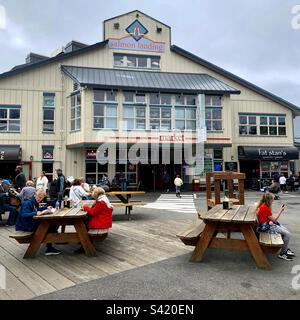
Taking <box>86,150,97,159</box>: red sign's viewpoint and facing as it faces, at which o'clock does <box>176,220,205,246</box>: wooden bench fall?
The wooden bench is roughly at 12 o'clock from the red sign.

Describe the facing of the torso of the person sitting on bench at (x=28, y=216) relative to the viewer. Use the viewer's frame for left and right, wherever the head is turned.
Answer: facing to the right of the viewer

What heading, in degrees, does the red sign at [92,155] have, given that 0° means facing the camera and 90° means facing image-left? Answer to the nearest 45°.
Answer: approximately 0°

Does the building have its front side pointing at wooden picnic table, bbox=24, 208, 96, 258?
yes

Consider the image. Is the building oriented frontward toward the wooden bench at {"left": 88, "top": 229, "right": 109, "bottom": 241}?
yes

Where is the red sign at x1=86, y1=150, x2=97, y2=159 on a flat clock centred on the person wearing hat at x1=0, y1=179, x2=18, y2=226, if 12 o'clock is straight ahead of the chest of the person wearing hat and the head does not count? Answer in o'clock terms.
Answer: The red sign is roughly at 10 o'clock from the person wearing hat.

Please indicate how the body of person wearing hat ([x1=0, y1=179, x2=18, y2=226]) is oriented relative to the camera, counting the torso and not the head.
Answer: to the viewer's right

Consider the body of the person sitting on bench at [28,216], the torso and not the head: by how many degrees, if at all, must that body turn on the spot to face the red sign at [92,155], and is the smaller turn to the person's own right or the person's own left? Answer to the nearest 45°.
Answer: approximately 90° to the person's own left

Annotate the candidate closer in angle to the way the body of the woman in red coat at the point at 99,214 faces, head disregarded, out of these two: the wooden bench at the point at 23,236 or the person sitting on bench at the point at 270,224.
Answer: the wooden bench
